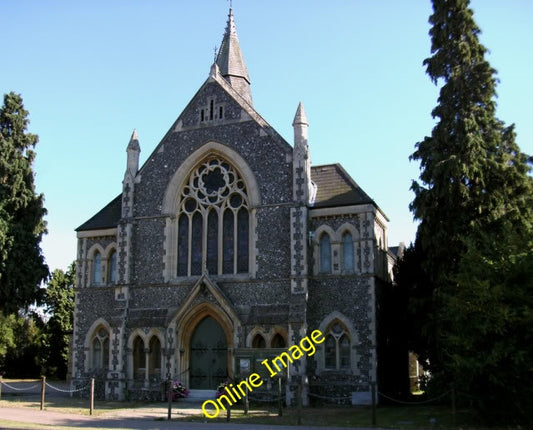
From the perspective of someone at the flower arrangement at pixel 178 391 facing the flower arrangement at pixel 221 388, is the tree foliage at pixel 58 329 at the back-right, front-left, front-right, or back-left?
back-left

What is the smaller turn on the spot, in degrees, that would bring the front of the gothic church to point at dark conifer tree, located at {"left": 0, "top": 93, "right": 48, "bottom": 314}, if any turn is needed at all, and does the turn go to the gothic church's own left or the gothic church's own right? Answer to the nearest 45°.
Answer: approximately 135° to the gothic church's own right

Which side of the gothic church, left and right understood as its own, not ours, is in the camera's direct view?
front

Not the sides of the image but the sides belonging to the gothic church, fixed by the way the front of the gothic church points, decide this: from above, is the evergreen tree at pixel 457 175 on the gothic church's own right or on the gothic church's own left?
on the gothic church's own left

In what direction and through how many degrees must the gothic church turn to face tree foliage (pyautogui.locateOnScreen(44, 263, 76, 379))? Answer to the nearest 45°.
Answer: approximately 135° to its right

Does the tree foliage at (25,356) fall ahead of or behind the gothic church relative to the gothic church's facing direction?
behind
